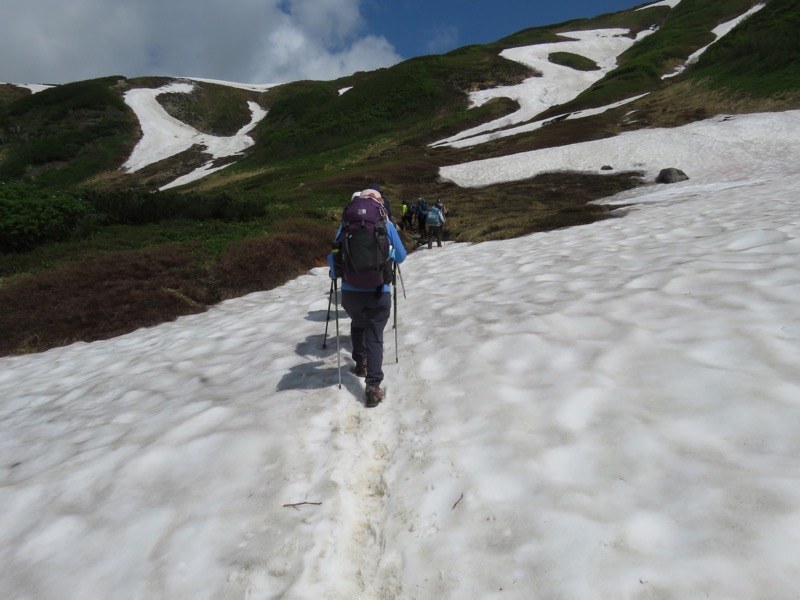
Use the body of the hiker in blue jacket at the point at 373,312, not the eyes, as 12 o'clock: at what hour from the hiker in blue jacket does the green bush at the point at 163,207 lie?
The green bush is roughly at 11 o'clock from the hiker in blue jacket.

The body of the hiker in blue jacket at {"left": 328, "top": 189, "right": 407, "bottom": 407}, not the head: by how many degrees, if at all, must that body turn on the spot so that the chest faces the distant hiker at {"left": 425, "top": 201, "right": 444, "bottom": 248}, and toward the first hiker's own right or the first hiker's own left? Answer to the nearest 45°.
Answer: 0° — they already face them

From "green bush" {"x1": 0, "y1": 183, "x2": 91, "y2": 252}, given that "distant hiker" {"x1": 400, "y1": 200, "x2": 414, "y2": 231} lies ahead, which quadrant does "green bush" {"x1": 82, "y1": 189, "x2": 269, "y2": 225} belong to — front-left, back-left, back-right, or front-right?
front-left

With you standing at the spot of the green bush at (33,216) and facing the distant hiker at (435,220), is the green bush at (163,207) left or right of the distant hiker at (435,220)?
left

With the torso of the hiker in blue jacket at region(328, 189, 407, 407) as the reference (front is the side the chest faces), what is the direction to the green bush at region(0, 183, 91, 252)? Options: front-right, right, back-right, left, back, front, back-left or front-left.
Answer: front-left

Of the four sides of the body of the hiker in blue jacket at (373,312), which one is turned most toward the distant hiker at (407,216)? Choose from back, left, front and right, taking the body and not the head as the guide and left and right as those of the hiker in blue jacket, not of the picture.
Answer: front

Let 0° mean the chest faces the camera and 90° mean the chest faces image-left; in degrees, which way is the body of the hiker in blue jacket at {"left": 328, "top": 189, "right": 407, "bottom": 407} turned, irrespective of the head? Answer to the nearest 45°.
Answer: approximately 180°

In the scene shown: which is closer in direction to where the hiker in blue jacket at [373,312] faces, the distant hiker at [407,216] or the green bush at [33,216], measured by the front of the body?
the distant hiker

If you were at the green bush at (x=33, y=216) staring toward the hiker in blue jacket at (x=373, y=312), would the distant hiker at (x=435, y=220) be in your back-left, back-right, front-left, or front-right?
front-left

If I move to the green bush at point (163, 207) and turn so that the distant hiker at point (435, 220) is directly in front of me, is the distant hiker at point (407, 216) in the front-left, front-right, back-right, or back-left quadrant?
front-left
